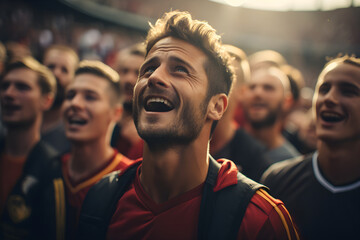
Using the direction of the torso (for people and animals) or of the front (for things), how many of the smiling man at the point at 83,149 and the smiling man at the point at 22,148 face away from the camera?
0

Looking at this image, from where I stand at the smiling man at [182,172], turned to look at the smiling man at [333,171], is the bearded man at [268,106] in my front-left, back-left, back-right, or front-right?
front-left

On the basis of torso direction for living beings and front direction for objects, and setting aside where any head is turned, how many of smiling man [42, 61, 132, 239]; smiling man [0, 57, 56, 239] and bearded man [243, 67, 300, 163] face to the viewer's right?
0

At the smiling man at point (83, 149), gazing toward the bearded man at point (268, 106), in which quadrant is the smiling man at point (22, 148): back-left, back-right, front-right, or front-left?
back-left

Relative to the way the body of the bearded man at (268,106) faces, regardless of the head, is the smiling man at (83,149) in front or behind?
in front

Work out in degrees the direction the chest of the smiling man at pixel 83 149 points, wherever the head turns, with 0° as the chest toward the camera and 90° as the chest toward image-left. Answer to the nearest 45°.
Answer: approximately 45°

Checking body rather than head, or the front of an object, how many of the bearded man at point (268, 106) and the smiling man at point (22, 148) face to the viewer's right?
0

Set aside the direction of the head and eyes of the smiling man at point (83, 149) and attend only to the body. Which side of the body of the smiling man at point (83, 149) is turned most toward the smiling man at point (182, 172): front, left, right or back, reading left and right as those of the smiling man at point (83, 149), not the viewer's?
left

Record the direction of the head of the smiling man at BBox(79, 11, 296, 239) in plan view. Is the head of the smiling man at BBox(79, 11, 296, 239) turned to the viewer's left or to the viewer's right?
to the viewer's left

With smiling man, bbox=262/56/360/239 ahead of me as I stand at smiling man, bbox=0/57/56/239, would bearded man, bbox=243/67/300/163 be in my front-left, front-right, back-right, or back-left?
front-left

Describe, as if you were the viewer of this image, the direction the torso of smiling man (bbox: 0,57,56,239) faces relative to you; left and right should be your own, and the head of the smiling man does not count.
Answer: facing the viewer and to the left of the viewer

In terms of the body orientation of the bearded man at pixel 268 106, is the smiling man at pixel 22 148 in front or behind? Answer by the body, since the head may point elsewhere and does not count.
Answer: in front

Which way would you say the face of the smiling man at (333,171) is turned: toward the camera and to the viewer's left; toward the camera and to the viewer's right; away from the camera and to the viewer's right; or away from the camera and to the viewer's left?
toward the camera and to the viewer's left

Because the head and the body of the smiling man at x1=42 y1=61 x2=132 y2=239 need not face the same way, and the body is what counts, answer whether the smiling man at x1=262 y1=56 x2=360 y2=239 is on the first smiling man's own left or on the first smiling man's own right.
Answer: on the first smiling man's own left
